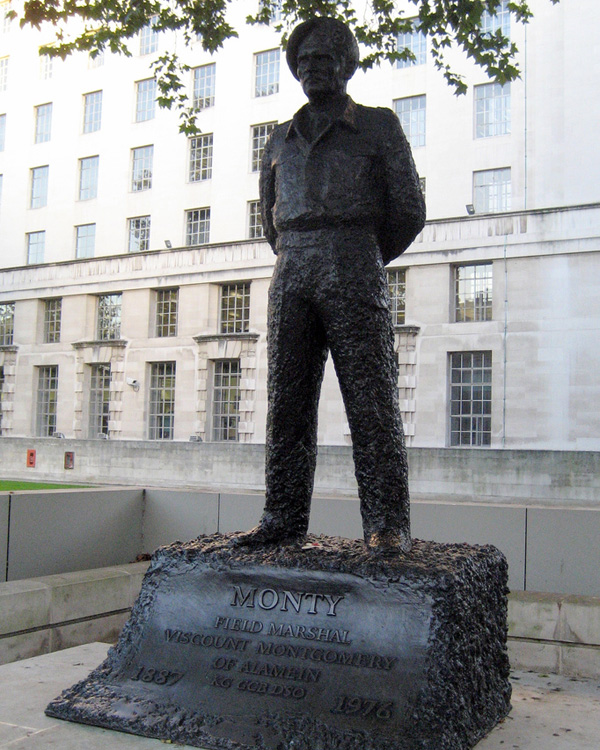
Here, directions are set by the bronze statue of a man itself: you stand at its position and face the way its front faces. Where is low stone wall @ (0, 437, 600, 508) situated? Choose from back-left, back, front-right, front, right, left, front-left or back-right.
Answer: back-right

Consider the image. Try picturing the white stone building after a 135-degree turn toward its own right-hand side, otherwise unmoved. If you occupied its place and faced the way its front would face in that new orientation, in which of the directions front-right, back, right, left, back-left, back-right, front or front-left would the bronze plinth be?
back

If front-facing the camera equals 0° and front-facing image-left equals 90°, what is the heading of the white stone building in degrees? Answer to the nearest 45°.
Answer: approximately 45°

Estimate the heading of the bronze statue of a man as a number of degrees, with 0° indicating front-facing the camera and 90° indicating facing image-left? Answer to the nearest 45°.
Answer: approximately 45°

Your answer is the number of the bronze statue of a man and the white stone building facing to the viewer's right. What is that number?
0

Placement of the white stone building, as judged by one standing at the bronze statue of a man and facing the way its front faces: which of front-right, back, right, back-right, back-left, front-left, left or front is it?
back-right

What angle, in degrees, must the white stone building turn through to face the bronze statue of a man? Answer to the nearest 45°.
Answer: approximately 45° to its left

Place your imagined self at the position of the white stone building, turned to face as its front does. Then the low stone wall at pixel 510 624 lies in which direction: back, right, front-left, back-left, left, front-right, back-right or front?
front-left
